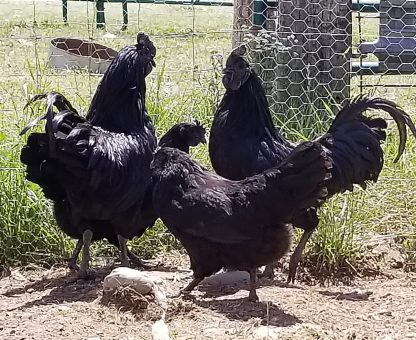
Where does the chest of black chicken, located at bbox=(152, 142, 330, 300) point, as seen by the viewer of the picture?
to the viewer's left

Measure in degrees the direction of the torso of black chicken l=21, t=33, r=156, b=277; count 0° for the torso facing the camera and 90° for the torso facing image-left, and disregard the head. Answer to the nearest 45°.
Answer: approximately 225°

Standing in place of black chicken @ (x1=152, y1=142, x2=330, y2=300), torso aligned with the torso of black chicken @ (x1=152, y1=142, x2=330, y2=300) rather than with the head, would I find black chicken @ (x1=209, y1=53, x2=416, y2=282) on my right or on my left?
on my right

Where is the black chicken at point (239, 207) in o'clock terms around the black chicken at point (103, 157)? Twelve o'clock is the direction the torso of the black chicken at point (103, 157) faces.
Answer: the black chicken at point (239, 207) is roughly at 3 o'clock from the black chicken at point (103, 157).

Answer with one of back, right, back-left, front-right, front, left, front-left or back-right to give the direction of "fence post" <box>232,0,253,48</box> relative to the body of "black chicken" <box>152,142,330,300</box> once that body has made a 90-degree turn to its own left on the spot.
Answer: back
